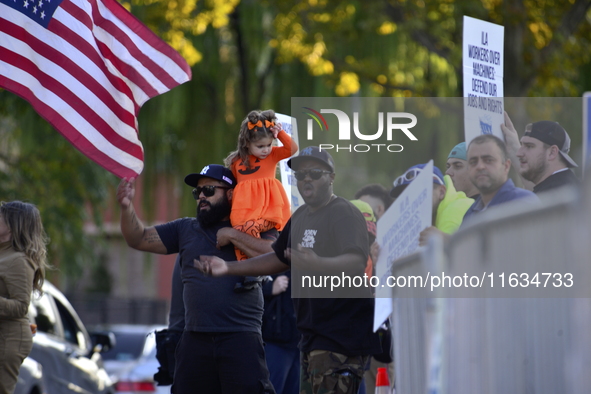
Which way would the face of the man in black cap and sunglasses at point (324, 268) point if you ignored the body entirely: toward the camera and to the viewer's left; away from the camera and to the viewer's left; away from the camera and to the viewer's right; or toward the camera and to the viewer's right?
toward the camera and to the viewer's left

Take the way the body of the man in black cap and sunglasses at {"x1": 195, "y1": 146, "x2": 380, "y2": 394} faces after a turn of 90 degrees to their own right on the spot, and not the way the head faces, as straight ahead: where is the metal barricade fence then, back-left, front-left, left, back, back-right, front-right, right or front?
back-left

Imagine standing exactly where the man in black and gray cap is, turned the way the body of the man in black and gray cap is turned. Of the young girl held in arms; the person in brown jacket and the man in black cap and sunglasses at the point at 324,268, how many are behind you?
0

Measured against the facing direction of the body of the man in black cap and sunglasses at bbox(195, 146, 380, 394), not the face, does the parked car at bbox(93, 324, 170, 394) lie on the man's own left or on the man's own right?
on the man's own right

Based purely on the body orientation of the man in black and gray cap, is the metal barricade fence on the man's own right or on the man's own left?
on the man's own left

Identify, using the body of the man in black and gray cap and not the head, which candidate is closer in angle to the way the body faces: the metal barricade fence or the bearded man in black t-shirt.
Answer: the bearded man in black t-shirt

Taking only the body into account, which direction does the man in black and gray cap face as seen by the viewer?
to the viewer's left

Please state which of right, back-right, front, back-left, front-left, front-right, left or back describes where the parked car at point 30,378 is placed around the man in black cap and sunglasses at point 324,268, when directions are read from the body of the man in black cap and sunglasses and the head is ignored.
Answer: right

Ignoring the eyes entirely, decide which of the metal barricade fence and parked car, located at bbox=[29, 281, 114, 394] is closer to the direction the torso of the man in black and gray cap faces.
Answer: the parked car

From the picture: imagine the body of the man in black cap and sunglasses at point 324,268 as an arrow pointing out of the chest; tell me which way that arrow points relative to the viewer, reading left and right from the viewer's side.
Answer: facing the viewer and to the left of the viewer

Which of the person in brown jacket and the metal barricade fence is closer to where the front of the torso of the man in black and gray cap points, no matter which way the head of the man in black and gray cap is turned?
the person in brown jacket

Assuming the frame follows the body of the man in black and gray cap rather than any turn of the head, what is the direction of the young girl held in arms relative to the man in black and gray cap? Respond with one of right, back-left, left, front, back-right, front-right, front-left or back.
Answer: front

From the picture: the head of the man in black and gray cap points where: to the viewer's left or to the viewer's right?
to the viewer's left
